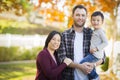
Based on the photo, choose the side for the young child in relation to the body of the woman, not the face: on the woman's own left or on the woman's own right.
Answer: on the woman's own left

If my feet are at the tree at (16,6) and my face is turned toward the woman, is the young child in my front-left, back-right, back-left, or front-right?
front-left

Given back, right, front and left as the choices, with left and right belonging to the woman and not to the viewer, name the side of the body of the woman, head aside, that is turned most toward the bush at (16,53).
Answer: back

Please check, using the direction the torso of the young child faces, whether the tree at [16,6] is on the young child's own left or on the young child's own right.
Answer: on the young child's own right

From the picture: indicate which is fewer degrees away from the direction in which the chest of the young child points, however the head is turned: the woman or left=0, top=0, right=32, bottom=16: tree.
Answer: the woman

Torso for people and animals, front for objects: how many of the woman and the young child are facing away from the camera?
0

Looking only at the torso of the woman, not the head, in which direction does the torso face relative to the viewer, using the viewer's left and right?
facing the viewer and to the right of the viewer

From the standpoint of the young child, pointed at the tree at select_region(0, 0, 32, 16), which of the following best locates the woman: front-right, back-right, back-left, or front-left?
front-left

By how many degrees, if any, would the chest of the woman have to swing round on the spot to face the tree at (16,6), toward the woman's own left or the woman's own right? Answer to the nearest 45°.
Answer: approximately 180°

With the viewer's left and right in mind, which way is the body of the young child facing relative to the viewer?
facing the viewer and to the left of the viewer
